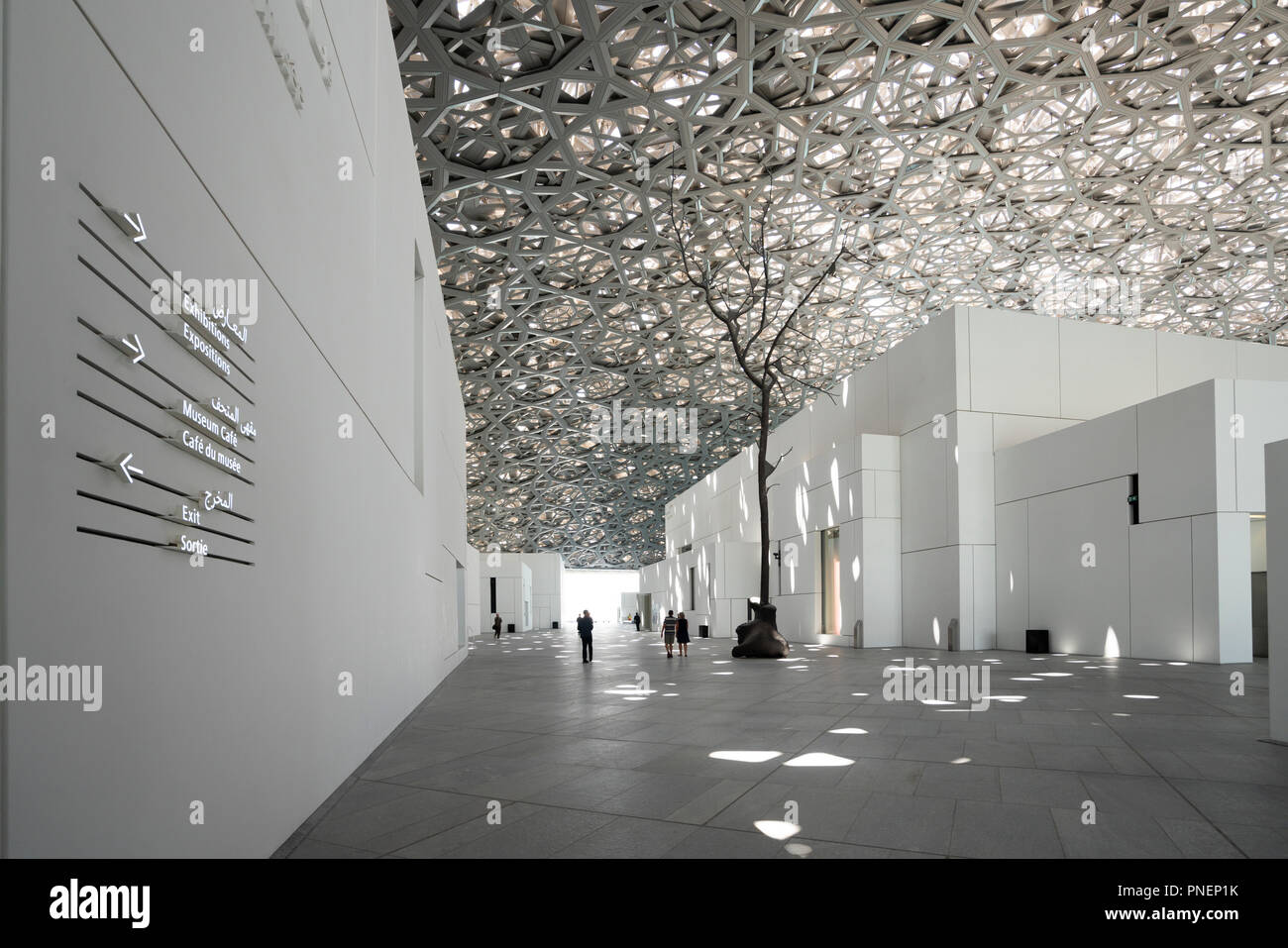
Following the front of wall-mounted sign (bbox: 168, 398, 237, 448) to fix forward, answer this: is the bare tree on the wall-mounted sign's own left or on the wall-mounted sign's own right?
on the wall-mounted sign's own left

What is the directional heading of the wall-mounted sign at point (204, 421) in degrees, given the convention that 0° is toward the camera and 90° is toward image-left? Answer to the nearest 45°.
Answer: approximately 315°

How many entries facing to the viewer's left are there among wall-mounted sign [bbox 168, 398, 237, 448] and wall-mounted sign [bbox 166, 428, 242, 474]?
0

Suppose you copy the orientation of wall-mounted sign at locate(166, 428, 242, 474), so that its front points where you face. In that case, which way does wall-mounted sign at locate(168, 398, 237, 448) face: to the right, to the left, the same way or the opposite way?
the same way

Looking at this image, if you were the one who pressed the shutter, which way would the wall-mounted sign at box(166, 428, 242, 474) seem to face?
facing the viewer and to the right of the viewer
